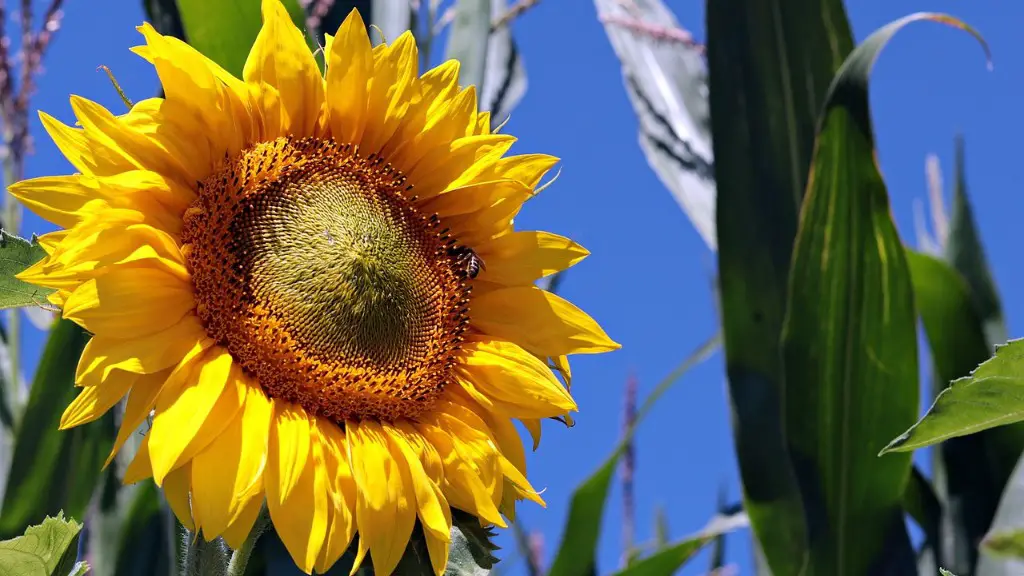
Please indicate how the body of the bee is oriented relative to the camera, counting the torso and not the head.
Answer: to the viewer's left

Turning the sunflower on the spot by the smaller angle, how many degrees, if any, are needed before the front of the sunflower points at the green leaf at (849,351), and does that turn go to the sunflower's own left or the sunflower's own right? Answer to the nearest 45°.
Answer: approximately 135° to the sunflower's own left

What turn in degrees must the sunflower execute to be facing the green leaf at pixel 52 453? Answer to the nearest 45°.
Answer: approximately 135° to its right

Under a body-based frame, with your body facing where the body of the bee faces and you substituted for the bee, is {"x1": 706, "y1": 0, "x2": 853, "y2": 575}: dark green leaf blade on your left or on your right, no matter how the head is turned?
on your right

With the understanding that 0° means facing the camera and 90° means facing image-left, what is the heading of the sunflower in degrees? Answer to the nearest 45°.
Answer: approximately 0°

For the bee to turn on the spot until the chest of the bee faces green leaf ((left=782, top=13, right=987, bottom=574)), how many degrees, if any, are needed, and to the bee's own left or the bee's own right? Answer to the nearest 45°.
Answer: approximately 135° to the bee's own right

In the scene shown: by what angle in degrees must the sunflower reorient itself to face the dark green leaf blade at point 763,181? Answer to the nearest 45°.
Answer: approximately 135° to its left
